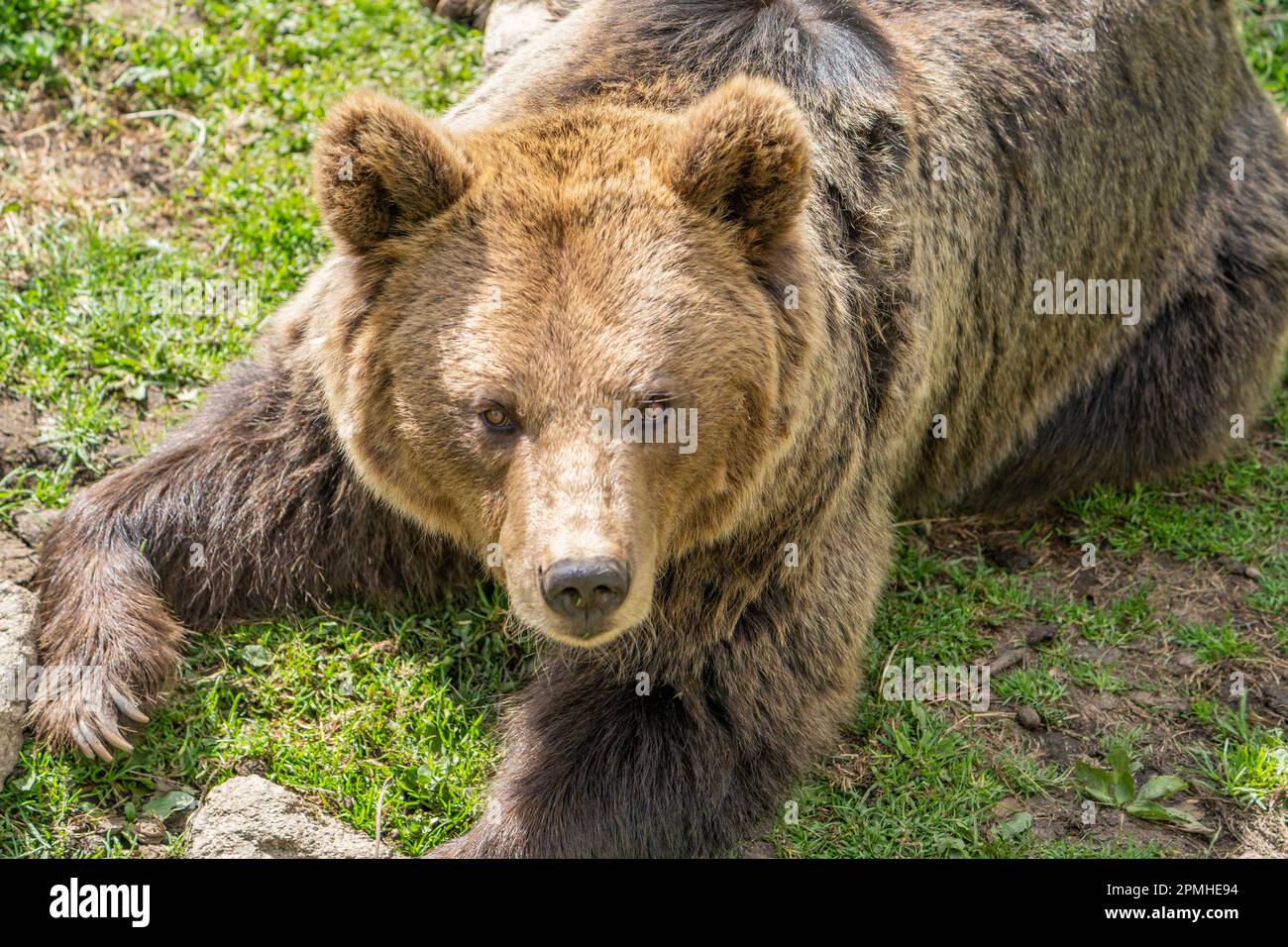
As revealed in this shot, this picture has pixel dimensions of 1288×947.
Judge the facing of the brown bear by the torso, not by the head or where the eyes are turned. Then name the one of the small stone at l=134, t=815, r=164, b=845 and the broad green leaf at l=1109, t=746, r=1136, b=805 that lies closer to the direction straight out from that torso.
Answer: the small stone

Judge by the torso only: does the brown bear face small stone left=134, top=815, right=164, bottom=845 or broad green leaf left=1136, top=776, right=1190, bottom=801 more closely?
the small stone

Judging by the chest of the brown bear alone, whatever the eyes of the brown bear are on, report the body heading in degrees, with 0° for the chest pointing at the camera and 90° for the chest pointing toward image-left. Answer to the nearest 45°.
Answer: approximately 45°

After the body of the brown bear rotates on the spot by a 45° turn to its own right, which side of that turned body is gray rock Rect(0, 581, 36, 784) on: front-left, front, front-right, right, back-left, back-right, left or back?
front
